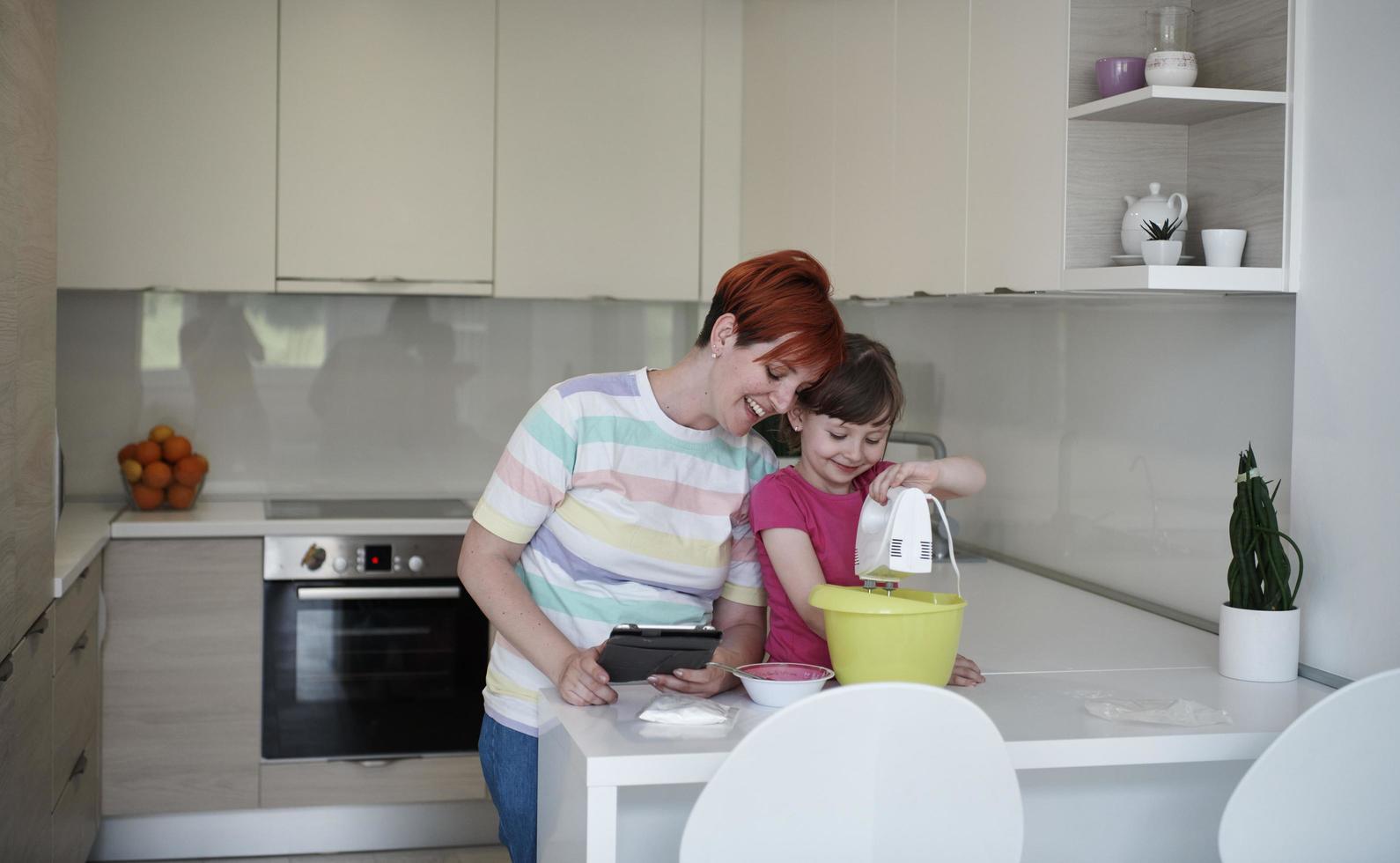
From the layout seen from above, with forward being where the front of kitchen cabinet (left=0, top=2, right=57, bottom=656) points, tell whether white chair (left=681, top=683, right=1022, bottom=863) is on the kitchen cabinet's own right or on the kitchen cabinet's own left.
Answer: on the kitchen cabinet's own right

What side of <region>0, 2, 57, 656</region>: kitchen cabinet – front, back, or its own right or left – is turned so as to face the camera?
right

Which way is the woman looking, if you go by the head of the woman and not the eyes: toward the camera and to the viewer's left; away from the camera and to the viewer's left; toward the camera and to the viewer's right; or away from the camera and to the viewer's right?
toward the camera and to the viewer's right

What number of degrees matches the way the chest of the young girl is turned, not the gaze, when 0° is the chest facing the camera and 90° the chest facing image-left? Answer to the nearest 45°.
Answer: approximately 315°

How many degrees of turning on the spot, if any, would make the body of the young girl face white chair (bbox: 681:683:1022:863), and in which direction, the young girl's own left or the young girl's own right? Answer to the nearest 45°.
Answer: approximately 45° to the young girl's own right

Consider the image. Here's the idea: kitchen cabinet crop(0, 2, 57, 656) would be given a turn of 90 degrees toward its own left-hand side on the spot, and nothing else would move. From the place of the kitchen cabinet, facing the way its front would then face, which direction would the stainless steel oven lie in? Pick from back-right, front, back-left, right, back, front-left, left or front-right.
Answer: front-right

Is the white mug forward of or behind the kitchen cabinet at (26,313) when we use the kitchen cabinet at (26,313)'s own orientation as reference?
forward

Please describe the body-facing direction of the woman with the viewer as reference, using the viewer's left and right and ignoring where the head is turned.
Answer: facing the viewer and to the right of the viewer

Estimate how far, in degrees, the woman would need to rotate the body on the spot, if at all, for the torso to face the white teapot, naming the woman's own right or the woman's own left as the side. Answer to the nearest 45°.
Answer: approximately 45° to the woman's own left

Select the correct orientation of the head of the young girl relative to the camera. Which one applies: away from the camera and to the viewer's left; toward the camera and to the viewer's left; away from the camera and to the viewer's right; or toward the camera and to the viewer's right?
toward the camera and to the viewer's right

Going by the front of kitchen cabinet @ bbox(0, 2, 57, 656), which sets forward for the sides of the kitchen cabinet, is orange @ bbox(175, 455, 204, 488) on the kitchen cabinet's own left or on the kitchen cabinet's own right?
on the kitchen cabinet's own left
